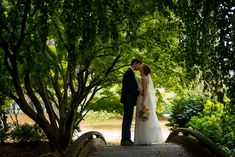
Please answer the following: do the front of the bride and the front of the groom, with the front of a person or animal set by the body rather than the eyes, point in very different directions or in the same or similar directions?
very different directions

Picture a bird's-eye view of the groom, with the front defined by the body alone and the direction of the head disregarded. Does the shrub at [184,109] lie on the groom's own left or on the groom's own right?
on the groom's own left

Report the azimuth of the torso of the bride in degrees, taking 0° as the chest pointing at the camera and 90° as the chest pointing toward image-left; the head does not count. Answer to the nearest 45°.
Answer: approximately 90°

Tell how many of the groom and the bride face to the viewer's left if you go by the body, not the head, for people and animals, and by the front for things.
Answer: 1

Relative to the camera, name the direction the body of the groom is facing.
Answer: to the viewer's right

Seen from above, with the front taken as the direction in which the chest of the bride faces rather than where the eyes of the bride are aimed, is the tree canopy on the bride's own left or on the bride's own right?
on the bride's own left

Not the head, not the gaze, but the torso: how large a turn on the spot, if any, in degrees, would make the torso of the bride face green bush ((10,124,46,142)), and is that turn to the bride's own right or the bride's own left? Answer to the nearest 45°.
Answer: approximately 45° to the bride's own right
